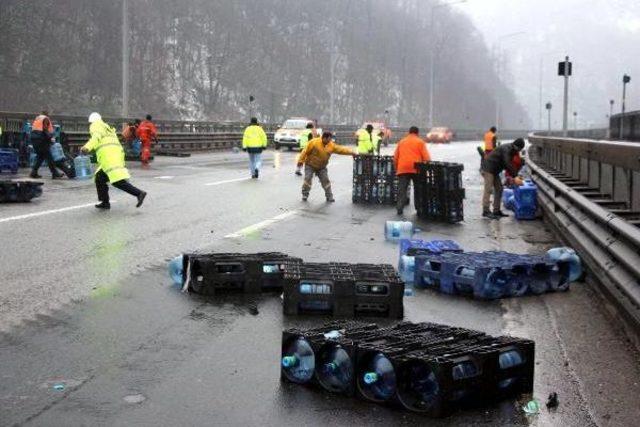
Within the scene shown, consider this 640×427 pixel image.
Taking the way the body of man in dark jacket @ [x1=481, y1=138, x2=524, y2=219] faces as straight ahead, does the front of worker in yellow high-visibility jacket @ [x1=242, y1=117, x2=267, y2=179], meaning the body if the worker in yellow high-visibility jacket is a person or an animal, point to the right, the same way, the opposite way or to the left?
to the left

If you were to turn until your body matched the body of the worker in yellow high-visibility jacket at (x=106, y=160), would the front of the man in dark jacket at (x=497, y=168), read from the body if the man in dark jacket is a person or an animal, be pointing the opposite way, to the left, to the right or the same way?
the opposite way

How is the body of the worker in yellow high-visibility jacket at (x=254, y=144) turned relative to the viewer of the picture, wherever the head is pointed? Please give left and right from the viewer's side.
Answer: facing away from the viewer

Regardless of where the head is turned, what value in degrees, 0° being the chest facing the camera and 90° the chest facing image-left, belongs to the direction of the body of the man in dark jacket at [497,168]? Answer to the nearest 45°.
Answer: approximately 270°

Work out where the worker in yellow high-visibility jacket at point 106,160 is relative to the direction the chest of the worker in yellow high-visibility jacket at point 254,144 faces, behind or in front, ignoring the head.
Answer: behind

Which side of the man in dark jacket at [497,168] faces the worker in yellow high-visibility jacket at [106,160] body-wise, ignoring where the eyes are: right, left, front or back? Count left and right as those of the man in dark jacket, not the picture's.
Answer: back

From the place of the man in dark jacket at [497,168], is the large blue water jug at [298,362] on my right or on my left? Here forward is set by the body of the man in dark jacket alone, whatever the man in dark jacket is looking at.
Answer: on my right

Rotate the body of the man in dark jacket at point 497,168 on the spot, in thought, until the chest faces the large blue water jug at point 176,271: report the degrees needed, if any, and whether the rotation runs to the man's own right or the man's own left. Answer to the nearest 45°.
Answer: approximately 90° to the man's own right

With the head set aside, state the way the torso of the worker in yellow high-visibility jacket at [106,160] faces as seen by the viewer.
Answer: to the viewer's left
